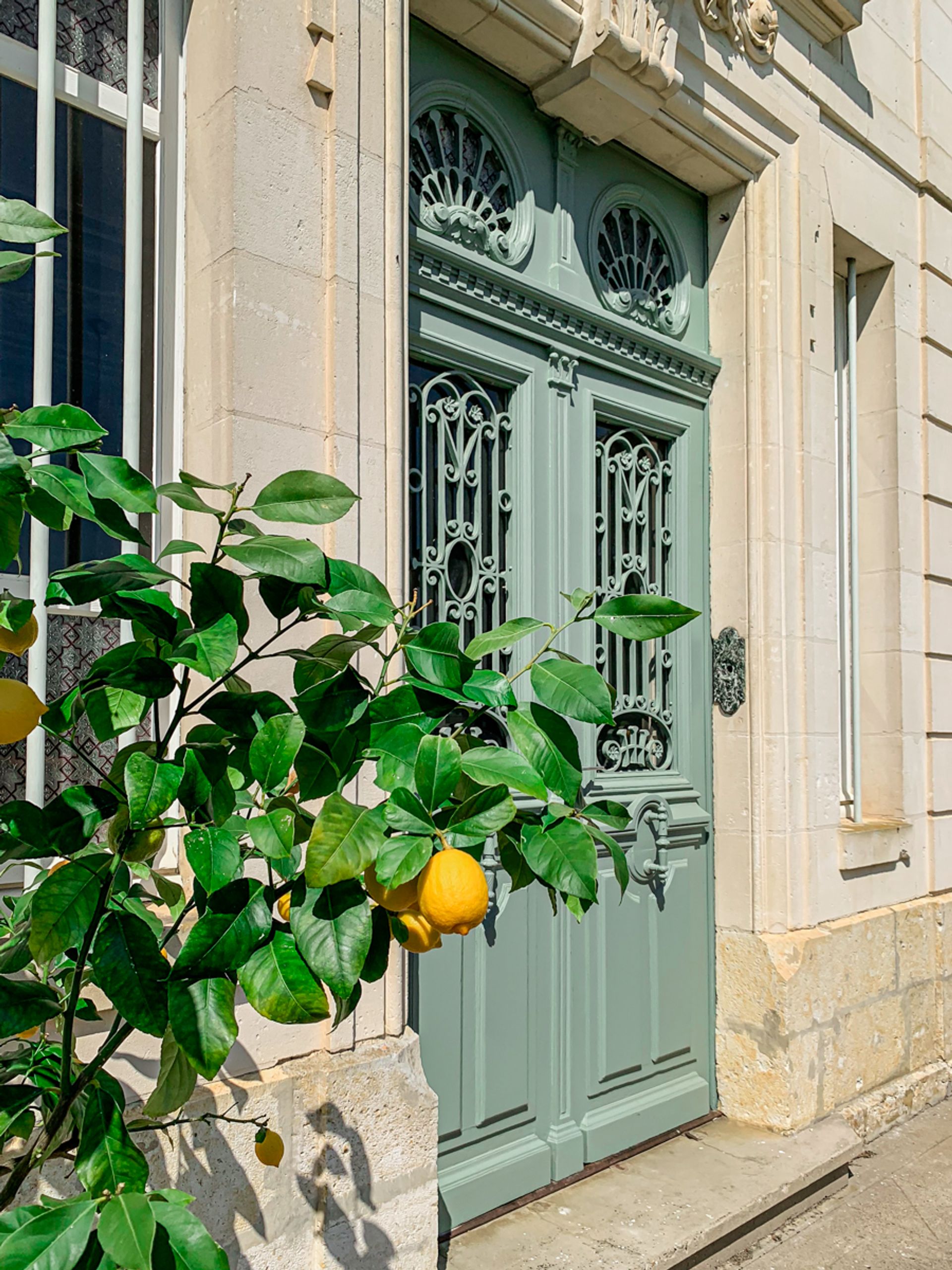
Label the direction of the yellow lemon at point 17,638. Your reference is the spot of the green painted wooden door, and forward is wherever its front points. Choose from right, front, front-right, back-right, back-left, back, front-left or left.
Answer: front-right

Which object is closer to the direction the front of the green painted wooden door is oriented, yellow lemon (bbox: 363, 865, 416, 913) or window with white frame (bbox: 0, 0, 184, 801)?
the yellow lemon

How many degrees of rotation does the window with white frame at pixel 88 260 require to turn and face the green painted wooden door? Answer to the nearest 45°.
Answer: approximately 90° to its left

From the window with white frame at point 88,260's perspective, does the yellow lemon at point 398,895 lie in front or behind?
in front

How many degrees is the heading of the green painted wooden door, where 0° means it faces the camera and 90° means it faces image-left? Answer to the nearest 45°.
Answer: approximately 315°

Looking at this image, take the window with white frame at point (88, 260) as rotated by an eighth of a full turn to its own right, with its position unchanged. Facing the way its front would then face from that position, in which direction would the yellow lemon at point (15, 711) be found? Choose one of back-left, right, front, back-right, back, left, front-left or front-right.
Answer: front

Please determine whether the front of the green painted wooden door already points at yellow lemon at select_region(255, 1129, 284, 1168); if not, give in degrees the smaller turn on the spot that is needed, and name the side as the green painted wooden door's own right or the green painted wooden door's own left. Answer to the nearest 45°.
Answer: approximately 45° to the green painted wooden door's own right

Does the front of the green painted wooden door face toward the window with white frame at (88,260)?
no

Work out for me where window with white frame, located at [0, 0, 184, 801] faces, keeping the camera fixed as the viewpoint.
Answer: facing the viewer and to the right of the viewer

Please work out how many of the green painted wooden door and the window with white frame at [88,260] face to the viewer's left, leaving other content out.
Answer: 0

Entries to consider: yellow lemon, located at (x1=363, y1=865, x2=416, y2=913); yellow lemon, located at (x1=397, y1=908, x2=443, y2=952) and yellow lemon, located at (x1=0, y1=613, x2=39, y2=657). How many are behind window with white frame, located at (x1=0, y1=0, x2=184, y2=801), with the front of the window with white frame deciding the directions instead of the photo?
0

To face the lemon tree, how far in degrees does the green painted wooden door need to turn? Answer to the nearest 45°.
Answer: approximately 45° to its right

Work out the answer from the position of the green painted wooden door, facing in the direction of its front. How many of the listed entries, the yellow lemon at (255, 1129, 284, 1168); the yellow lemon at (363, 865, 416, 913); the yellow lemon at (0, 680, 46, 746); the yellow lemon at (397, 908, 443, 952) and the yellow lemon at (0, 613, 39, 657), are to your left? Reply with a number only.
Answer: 0

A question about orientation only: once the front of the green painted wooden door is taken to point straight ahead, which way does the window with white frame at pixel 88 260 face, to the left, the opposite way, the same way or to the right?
the same way

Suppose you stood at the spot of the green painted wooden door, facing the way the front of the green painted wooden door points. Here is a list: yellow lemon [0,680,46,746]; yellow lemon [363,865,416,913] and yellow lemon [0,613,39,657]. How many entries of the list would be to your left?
0
